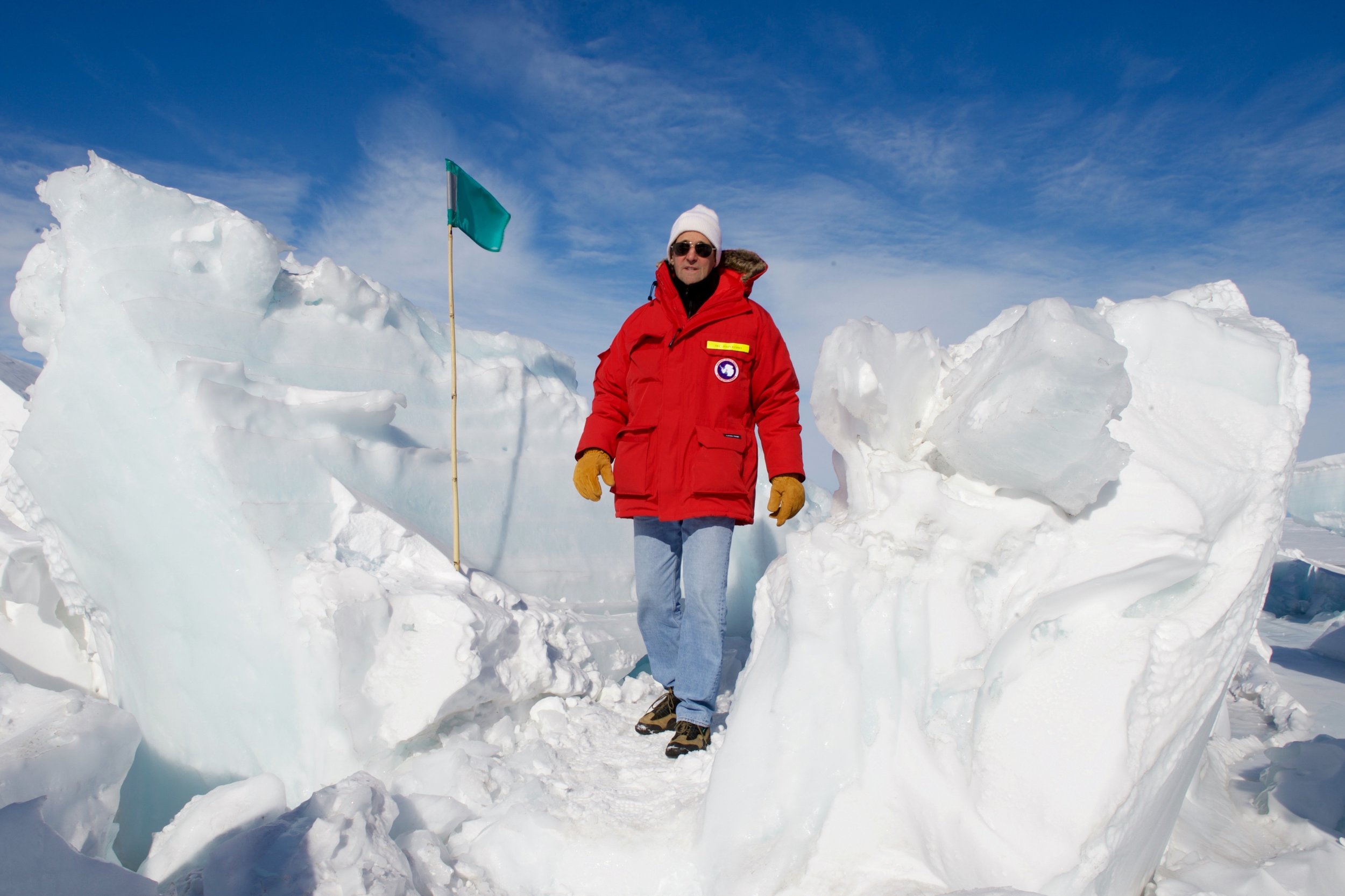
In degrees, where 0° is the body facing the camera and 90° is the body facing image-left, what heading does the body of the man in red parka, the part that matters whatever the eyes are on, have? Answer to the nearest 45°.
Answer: approximately 0°

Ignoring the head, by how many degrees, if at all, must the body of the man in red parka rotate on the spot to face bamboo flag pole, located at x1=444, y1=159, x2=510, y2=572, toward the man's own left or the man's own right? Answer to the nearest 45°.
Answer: approximately 135° to the man's own right
